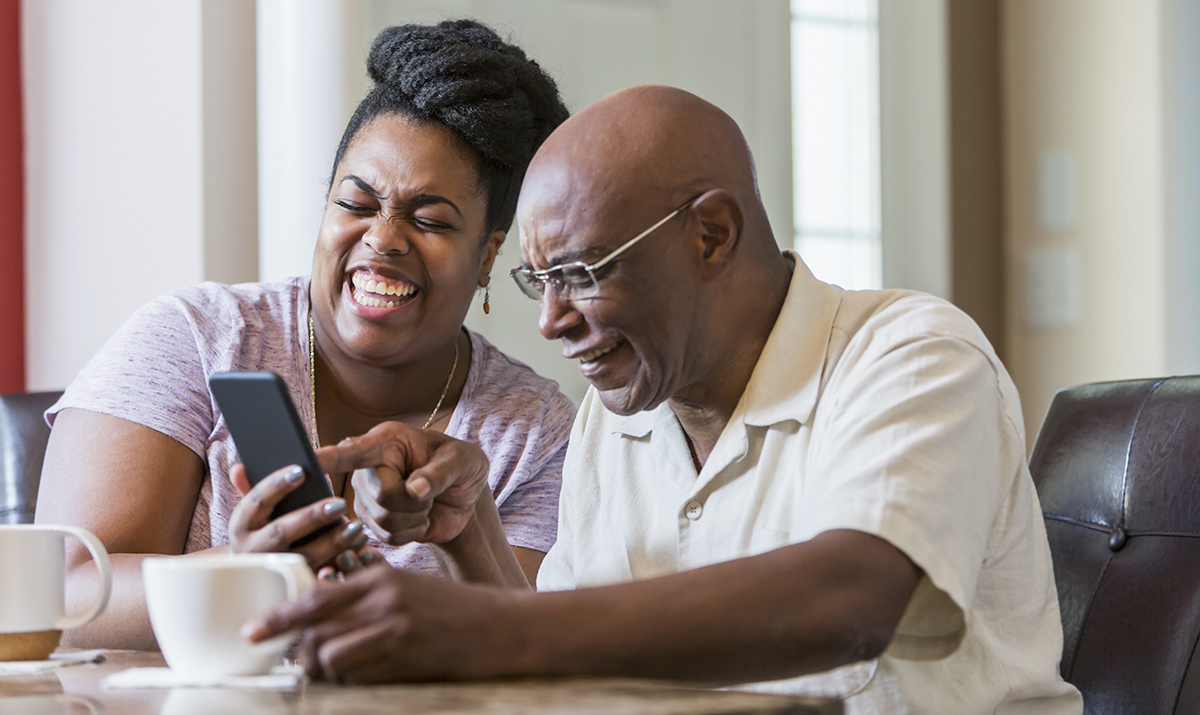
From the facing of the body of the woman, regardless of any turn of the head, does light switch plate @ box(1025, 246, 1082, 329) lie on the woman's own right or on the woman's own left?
on the woman's own left

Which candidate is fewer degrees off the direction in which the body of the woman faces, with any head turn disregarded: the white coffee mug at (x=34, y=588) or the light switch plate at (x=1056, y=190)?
the white coffee mug

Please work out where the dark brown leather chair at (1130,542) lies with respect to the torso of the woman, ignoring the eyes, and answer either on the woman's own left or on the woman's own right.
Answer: on the woman's own left

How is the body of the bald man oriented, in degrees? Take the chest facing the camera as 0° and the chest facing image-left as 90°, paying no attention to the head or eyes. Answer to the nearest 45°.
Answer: approximately 45°

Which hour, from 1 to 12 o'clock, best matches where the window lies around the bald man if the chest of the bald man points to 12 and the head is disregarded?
The window is roughly at 5 o'clock from the bald man.

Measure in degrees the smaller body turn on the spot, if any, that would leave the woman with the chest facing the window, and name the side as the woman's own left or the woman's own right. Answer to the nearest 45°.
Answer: approximately 135° to the woman's own left

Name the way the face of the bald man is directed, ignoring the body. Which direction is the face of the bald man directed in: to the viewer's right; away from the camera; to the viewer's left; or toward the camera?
to the viewer's left

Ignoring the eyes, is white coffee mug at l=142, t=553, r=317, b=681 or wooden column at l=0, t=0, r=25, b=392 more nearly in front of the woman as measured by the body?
the white coffee mug

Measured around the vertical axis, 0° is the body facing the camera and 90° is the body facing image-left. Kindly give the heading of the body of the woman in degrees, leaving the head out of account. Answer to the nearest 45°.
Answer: approximately 0°

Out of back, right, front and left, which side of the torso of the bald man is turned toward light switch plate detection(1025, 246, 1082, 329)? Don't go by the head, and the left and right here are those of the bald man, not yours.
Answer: back
